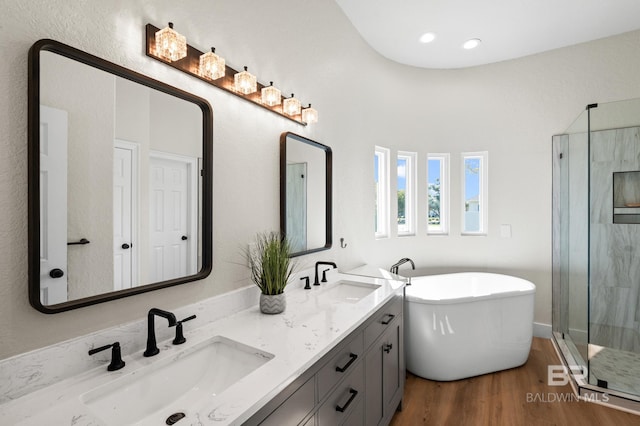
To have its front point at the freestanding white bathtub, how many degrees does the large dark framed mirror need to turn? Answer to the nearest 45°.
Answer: approximately 45° to its left

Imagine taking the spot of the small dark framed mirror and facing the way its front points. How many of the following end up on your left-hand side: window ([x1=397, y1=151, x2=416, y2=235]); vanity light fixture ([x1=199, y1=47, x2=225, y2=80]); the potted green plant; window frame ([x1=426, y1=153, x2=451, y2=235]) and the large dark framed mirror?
2

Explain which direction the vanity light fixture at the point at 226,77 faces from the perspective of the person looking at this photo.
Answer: facing the viewer and to the right of the viewer

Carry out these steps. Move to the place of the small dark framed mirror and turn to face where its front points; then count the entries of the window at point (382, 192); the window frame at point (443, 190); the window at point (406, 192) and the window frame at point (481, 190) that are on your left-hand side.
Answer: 4

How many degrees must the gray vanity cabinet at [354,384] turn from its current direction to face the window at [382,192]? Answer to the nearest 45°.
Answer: approximately 135° to its left

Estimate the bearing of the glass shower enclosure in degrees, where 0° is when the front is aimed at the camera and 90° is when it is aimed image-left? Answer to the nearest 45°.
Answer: approximately 45°

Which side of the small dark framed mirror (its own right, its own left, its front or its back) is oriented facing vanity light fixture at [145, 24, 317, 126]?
right

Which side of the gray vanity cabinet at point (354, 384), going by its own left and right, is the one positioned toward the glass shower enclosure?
left

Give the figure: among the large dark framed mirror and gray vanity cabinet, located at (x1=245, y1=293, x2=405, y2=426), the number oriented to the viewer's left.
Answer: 0

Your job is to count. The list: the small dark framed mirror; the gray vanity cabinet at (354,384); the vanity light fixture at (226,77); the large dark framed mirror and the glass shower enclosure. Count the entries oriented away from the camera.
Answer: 0

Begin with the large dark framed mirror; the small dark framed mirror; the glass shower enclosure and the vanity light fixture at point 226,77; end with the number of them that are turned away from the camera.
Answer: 0

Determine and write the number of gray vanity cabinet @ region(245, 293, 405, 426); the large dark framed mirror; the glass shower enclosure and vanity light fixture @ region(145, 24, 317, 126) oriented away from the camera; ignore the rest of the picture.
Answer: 0

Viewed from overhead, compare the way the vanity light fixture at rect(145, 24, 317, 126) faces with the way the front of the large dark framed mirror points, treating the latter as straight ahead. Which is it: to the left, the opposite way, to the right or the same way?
the same way
